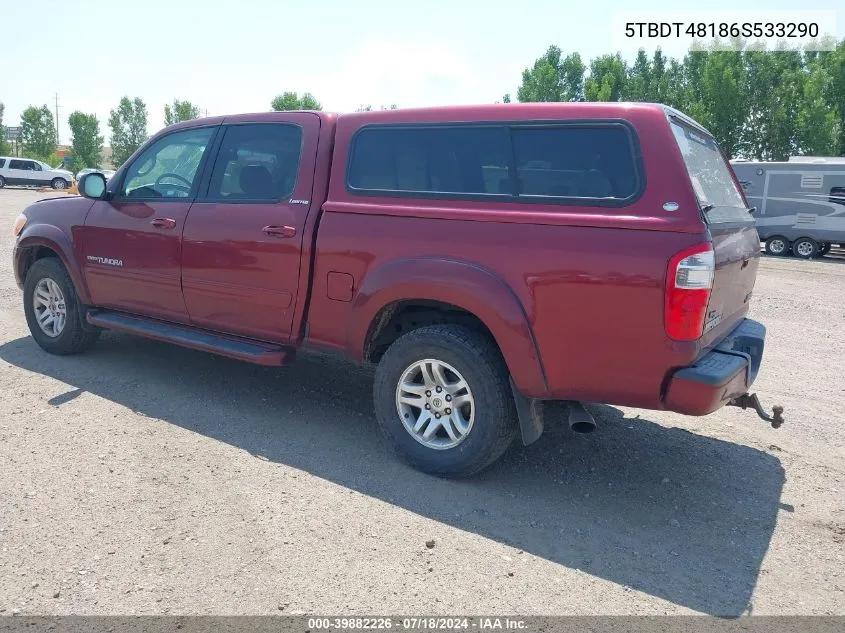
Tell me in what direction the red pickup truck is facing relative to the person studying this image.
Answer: facing away from the viewer and to the left of the viewer

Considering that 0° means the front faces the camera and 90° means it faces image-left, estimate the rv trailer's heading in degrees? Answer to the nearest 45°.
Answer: approximately 270°

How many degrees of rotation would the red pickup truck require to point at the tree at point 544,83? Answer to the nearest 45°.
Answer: approximately 45° to its right

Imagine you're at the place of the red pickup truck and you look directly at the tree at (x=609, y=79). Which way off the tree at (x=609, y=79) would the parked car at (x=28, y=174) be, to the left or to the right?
left

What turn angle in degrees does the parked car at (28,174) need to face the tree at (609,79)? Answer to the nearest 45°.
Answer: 0° — it already faces it

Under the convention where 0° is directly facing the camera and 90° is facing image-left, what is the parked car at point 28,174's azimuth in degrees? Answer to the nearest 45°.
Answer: approximately 270°

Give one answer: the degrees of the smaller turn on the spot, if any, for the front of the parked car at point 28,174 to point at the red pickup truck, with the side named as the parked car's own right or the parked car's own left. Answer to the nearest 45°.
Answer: approximately 90° to the parked car's own right

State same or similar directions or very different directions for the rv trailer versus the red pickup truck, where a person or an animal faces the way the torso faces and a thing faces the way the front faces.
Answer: very different directions

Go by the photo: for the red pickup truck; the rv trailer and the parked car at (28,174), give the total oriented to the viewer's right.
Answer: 2

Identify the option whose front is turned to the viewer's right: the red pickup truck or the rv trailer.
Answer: the rv trailer

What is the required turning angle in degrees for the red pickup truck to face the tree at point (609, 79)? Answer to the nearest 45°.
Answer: approximately 45° to its right
